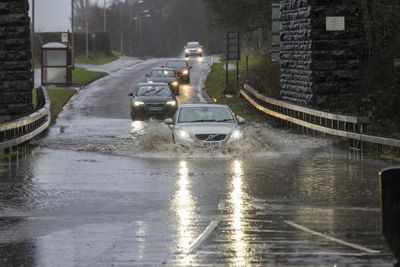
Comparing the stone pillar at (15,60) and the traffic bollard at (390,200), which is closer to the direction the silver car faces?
the traffic bollard

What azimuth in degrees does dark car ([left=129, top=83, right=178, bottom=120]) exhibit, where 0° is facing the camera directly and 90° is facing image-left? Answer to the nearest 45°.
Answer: approximately 0°

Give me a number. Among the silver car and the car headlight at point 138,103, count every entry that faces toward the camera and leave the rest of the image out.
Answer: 2

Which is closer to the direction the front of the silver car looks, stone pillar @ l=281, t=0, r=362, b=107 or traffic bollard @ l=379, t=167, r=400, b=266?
the traffic bollard

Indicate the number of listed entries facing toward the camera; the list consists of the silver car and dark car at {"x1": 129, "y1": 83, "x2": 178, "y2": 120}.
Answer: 2

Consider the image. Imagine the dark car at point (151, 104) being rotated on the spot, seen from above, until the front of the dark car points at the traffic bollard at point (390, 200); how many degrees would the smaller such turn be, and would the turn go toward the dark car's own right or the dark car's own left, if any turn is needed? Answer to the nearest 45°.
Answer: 0° — it already faces it

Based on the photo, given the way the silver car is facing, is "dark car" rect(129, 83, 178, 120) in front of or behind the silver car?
behind

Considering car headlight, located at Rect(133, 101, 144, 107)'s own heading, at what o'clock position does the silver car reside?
The silver car is roughly at 12 o'clock from the car headlight.
